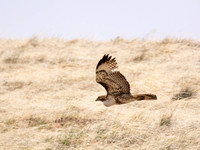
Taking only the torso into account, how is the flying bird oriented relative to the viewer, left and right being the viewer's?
facing to the left of the viewer
